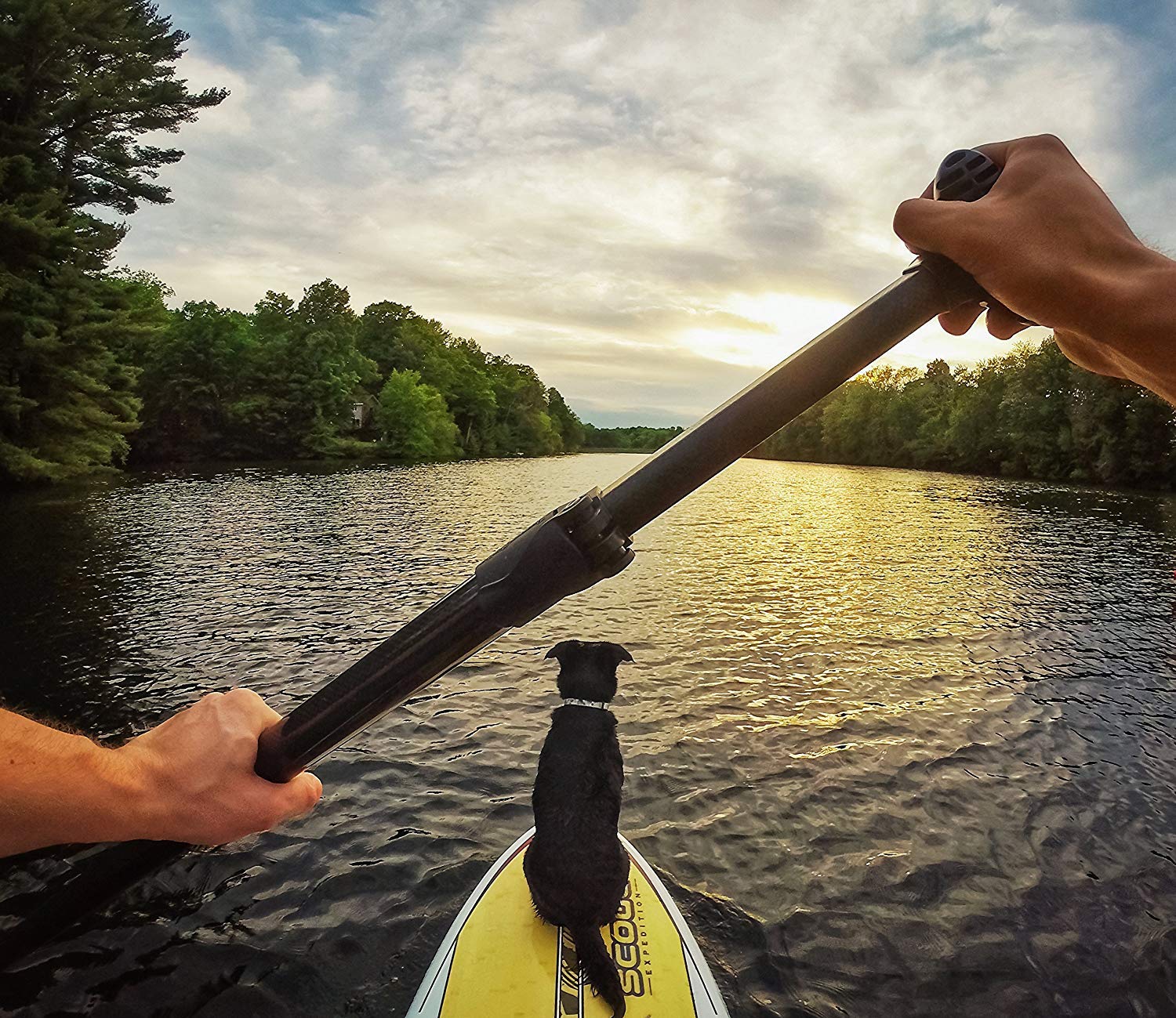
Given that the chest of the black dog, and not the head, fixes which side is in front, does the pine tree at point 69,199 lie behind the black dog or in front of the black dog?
in front

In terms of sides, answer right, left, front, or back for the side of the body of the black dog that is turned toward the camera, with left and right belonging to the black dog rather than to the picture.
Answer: back

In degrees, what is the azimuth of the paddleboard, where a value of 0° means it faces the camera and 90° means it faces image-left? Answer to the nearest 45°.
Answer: approximately 180°

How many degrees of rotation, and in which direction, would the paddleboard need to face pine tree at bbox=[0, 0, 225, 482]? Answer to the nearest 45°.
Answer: approximately 45° to its left
